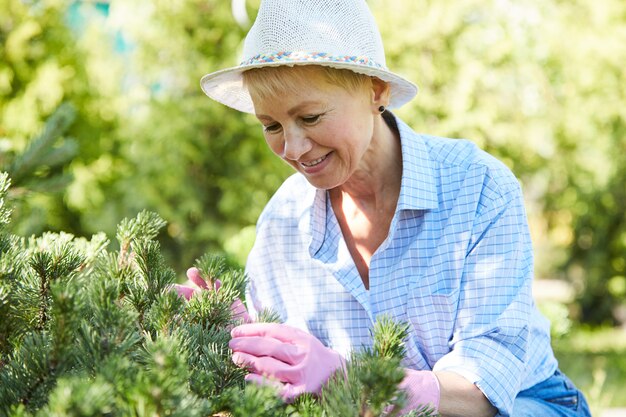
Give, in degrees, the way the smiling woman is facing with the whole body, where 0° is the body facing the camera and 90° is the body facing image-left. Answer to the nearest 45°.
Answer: approximately 45°

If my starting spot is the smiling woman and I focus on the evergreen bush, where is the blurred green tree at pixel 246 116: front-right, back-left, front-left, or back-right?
back-right

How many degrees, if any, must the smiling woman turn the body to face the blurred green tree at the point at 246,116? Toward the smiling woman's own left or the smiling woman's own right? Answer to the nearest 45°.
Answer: approximately 135° to the smiling woman's own right

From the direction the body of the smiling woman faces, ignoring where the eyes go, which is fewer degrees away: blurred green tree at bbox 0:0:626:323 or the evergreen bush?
the evergreen bush
